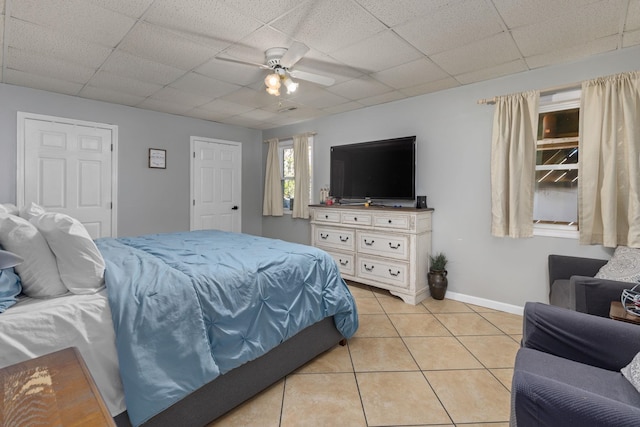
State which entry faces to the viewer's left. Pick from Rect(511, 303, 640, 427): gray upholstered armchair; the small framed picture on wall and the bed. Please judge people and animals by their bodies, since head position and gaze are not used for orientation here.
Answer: the gray upholstered armchair

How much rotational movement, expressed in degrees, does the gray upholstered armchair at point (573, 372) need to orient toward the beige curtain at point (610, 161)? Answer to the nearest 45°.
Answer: approximately 90° to its right

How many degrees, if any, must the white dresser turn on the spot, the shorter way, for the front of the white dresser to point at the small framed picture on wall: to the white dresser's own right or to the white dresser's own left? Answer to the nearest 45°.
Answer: approximately 45° to the white dresser's own right

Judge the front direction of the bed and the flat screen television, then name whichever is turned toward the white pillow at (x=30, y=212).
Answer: the flat screen television

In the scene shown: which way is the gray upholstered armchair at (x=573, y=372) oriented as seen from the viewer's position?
to the viewer's left

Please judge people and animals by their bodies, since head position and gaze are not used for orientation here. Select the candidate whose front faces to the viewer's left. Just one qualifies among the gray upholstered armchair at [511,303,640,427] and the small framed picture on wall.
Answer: the gray upholstered armchair

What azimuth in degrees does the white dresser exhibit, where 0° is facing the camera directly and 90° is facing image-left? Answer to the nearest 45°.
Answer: approximately 45°

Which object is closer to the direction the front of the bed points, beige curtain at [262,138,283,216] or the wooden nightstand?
the beige curtain

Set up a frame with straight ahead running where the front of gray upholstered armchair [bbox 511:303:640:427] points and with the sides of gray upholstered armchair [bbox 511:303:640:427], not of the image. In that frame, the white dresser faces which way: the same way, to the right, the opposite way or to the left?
to the left

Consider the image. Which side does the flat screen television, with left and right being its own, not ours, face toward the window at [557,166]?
left
